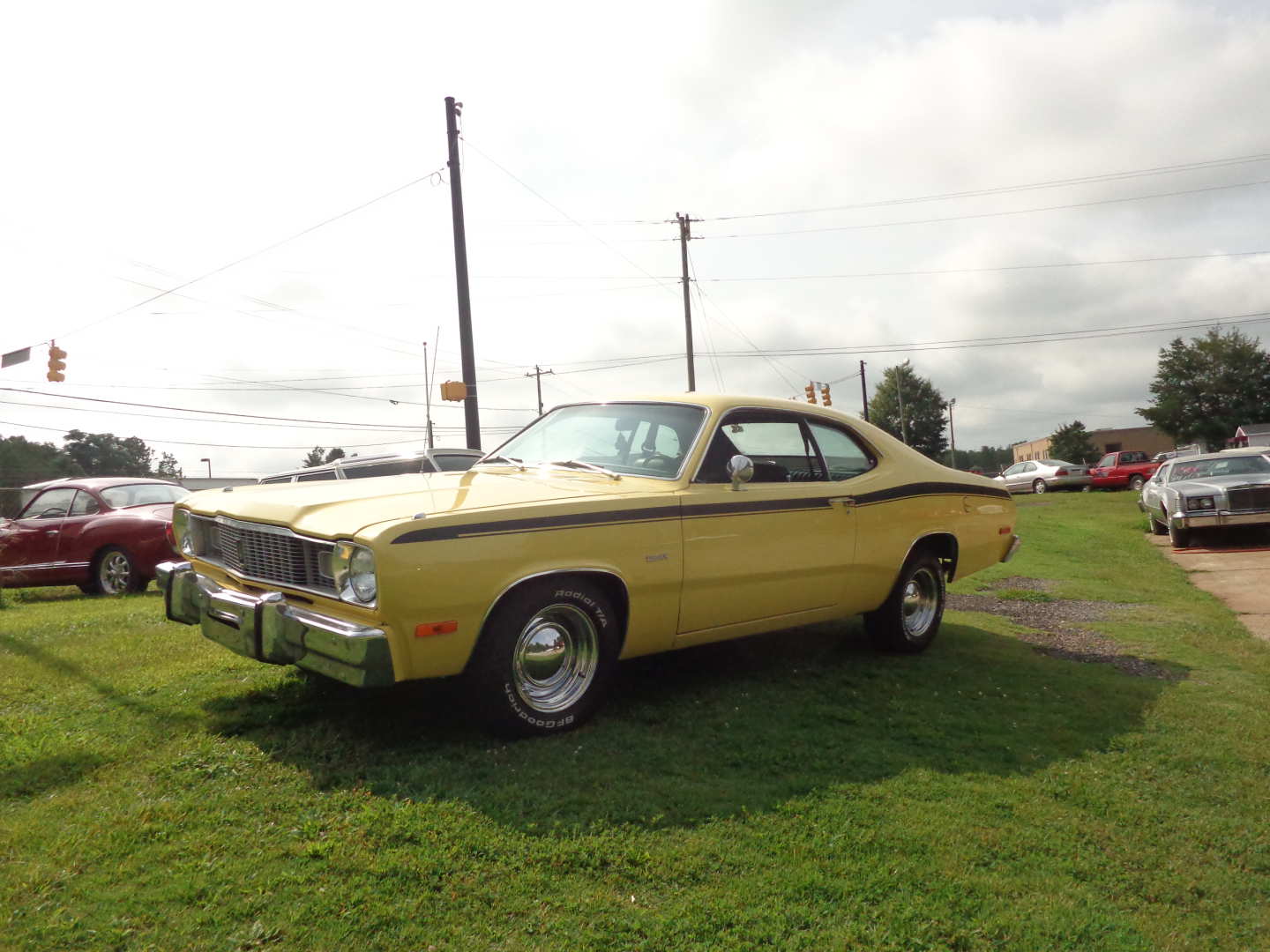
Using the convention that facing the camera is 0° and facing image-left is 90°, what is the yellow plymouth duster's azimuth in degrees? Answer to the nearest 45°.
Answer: approximately 45°

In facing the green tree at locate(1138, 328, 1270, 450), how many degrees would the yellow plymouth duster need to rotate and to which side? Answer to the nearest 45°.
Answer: approximately 180°

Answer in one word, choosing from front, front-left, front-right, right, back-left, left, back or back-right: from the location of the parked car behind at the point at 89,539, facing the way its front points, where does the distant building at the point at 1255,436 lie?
back-right

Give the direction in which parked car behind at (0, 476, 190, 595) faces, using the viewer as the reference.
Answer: facing away from the viewer and to the left of the viewer

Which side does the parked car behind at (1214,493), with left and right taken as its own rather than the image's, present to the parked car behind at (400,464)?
right

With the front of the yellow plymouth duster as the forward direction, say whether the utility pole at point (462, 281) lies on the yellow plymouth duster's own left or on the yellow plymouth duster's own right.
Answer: on the yellow plymouth duster's own right

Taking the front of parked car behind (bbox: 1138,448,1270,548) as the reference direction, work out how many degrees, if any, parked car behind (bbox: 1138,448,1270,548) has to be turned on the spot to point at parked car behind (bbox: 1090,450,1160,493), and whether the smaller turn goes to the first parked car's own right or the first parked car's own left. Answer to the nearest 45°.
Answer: approximately 135° to the first parked car's own left

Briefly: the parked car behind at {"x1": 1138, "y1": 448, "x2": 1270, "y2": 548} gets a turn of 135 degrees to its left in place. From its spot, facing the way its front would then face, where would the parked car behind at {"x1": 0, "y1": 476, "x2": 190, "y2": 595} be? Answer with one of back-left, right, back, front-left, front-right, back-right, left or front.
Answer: back-left

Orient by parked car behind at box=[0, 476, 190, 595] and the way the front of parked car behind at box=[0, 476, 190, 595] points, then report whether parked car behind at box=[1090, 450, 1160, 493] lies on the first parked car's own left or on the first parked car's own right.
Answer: on the first parked car's own right

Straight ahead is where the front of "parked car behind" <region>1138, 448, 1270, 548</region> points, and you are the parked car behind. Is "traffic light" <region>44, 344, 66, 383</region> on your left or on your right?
on your right

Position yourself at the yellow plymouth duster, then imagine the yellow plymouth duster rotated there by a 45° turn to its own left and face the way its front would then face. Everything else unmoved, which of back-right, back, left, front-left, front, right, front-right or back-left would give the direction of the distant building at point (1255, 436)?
back-left
